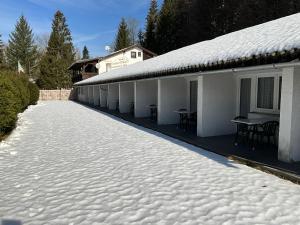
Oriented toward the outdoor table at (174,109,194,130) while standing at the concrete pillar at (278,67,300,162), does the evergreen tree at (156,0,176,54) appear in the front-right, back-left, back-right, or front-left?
front-right

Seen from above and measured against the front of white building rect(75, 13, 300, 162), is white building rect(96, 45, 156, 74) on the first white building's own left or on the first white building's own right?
on the first white building's own right

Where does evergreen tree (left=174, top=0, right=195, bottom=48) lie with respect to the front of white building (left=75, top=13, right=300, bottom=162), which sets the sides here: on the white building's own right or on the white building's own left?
on the white building's own right

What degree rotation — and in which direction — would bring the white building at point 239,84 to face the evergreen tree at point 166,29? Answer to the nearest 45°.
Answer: approximately 135° to its right
